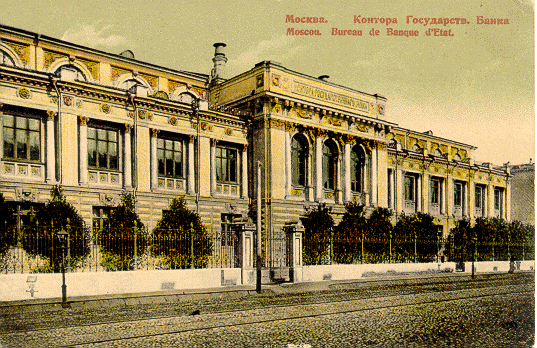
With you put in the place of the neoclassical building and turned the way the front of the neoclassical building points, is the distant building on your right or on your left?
on your left

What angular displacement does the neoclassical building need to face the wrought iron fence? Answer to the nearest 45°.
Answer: approximately 45° to its right

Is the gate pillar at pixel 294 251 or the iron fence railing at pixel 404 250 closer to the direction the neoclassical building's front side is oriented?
the gate pillar

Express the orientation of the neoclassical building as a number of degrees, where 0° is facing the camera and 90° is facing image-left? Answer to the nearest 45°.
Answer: approximately 315°

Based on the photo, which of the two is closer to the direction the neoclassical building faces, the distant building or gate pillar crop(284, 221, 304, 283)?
the gate pillar
